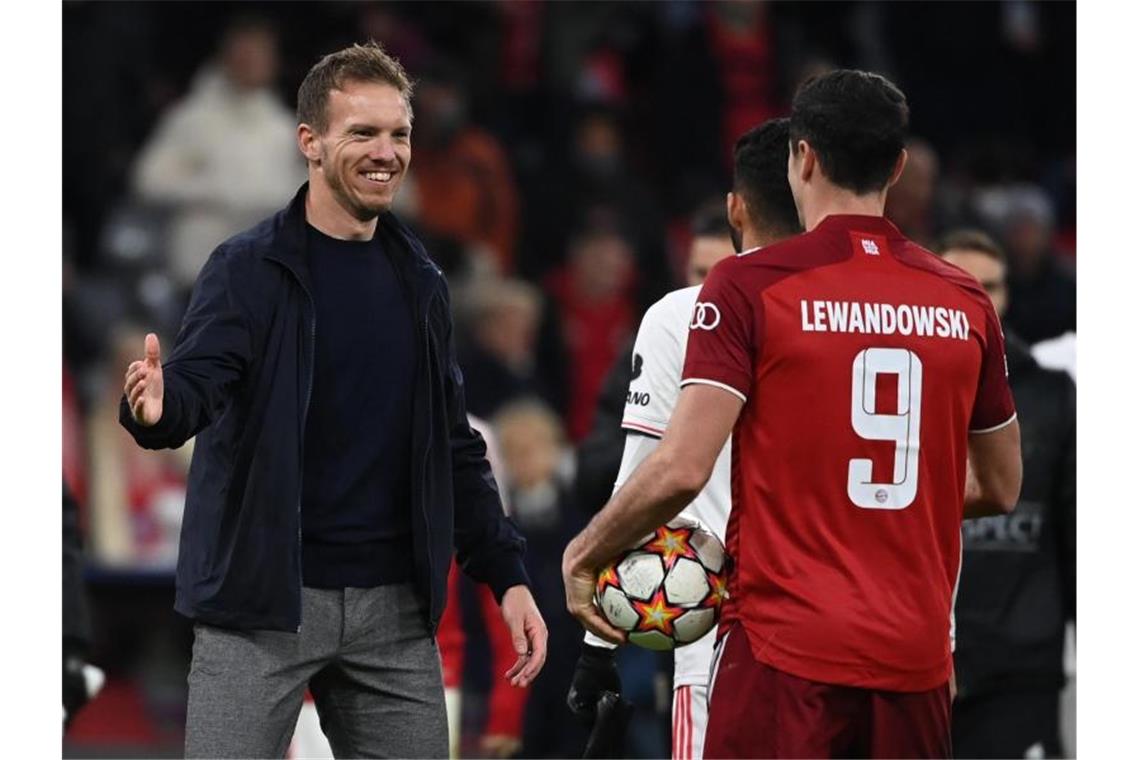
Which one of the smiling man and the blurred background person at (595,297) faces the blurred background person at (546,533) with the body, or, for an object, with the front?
the blurred background person at (595,297)

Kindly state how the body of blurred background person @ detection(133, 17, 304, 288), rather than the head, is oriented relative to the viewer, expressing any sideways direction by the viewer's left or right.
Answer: facing the viewer

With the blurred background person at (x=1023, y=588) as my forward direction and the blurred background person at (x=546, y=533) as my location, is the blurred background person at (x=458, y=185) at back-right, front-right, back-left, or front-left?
back-left

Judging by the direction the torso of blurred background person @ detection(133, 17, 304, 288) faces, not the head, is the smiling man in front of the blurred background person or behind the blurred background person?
in front

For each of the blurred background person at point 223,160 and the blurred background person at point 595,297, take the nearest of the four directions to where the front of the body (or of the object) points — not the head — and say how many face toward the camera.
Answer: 2

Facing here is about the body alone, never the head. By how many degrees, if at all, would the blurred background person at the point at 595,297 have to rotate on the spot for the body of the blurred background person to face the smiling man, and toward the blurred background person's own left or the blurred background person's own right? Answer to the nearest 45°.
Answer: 0° — they already face them

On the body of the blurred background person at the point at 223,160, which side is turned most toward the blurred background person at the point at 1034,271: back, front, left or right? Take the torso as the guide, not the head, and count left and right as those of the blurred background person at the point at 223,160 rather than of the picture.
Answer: left
